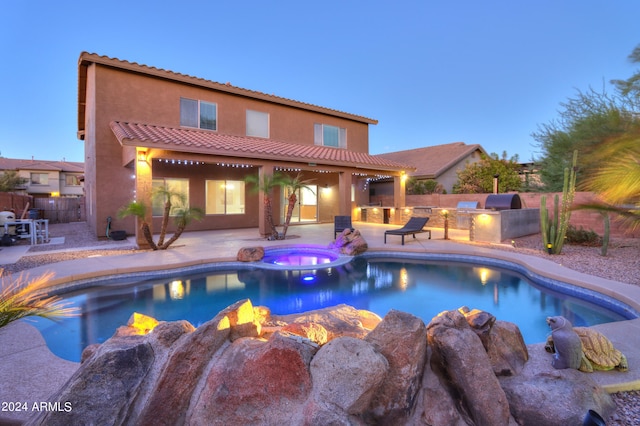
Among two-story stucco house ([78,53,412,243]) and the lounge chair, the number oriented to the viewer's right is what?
0

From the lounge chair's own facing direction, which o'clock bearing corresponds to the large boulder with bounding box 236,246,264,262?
The large boulder is roughly at 12 o'clock from the lounge chair.

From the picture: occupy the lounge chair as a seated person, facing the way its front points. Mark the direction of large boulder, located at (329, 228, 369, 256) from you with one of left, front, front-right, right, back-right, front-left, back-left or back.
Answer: front

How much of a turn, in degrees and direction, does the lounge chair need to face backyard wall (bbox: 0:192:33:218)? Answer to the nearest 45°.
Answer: approximately 45° to its right

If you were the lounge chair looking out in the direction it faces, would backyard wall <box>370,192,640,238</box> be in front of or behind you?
behind

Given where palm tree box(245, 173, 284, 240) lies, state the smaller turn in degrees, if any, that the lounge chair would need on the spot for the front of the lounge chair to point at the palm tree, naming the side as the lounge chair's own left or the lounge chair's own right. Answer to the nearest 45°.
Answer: approximately 45° to the lounge chair's own right

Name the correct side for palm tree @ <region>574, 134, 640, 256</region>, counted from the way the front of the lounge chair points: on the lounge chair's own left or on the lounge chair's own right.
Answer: on the lounge chair's own left

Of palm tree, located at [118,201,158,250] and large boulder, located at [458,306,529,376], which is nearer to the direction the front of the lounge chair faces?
the palm tree

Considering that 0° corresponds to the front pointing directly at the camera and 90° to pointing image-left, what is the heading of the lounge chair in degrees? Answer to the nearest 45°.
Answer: approximately 45°
